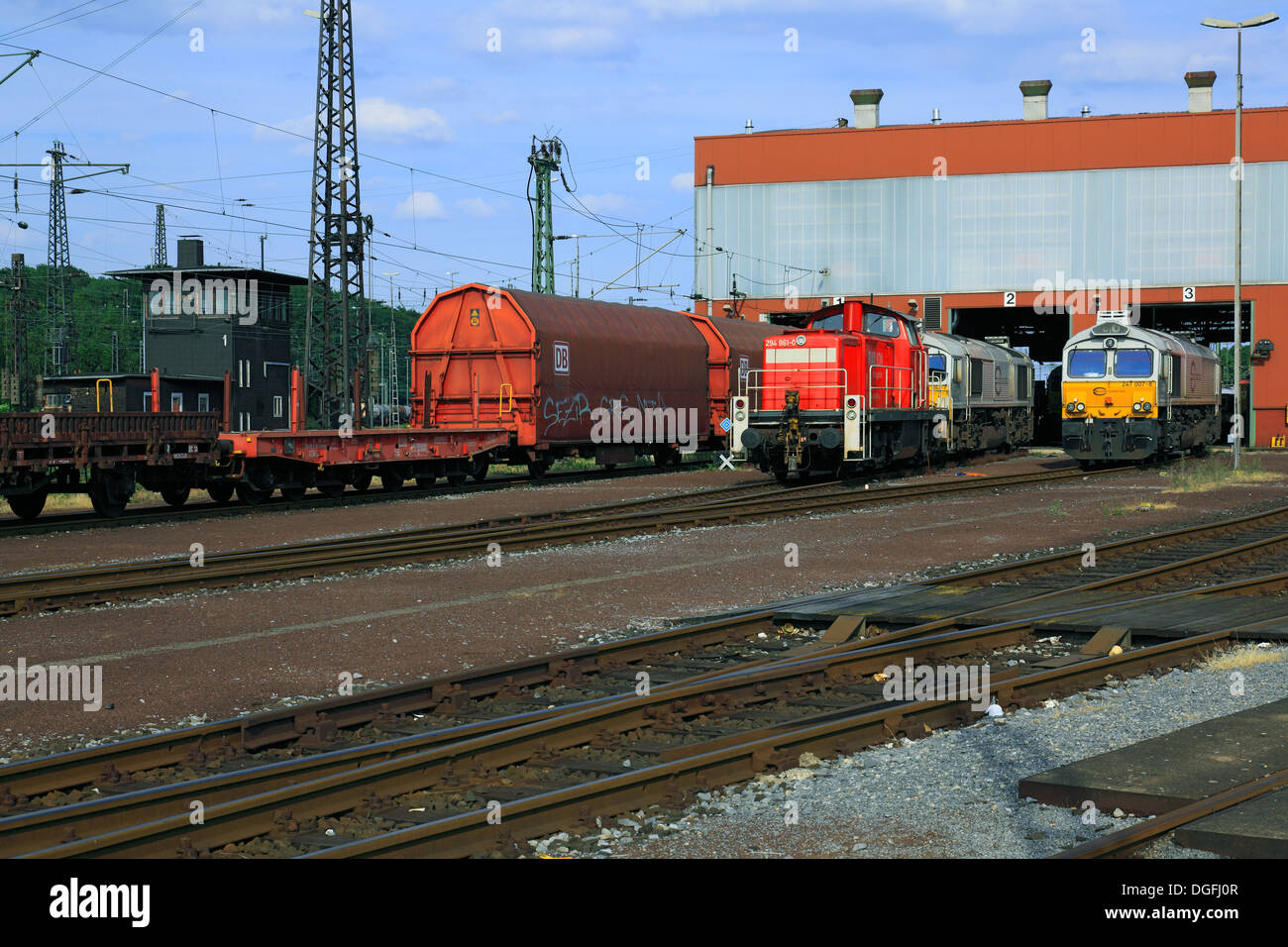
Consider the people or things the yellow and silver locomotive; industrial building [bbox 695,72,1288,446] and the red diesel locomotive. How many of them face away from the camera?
0

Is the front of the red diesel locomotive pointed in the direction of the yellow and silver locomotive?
no

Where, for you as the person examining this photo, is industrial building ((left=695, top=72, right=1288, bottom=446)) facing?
facing the viewer

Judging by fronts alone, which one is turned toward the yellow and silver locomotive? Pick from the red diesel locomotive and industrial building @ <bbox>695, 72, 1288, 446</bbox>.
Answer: the industrial building

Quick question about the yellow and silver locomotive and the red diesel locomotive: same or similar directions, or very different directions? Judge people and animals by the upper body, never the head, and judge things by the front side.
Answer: same or similar directions

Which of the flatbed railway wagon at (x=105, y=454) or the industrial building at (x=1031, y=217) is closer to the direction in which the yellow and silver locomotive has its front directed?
the flatbed railway wagon

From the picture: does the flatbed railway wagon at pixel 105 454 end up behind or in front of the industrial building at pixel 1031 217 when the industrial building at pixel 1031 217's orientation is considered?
in front

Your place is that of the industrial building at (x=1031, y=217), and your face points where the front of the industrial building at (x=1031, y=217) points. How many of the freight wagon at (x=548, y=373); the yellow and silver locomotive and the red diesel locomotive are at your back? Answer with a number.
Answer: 0

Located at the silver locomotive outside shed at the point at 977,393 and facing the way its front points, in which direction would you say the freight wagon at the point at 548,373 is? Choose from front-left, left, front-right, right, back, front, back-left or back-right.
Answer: front

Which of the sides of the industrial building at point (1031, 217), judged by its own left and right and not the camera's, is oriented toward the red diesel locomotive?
front

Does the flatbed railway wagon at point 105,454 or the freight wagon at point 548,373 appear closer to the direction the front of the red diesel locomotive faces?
the flatbed railway wagon

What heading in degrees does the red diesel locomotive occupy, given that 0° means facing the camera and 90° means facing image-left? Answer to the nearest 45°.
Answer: approximately 45°

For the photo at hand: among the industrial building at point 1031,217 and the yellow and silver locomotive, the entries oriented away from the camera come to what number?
0

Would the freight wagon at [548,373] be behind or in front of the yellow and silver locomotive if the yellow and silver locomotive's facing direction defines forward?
in front
